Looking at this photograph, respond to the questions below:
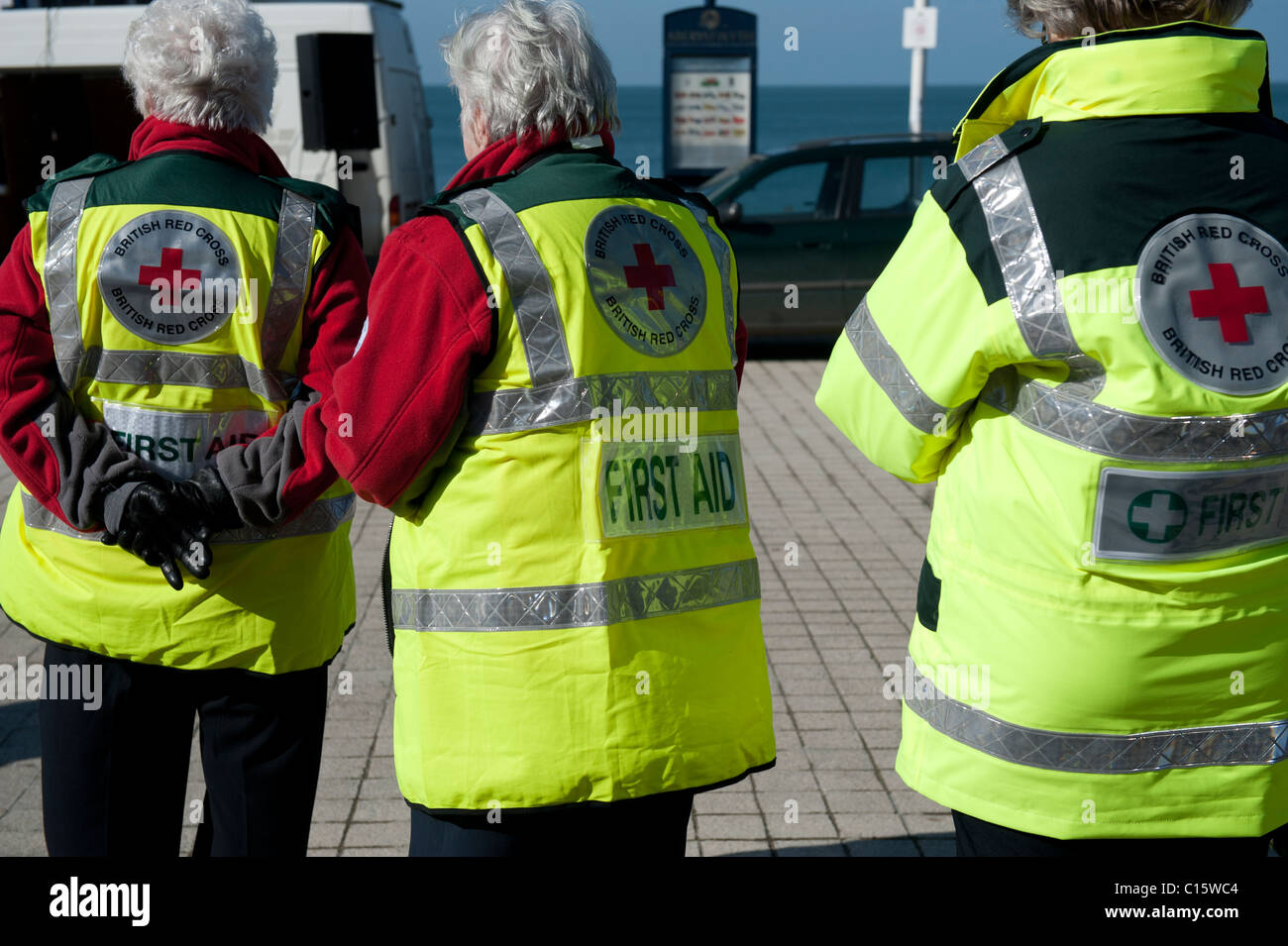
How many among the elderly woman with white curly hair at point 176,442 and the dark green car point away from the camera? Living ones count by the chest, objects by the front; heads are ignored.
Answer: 1

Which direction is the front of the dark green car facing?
to the viewer's left

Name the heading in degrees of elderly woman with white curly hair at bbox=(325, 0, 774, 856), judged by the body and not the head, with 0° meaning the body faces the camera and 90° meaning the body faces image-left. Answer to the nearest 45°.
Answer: approximately 135°

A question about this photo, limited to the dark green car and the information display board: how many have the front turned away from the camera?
0

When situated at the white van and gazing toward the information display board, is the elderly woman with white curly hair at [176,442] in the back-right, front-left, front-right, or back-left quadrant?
back-right

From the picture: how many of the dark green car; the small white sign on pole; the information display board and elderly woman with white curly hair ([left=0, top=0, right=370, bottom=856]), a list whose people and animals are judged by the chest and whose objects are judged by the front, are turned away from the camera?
1

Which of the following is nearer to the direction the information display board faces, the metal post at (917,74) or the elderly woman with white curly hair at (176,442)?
the elderly woman with white curly hair

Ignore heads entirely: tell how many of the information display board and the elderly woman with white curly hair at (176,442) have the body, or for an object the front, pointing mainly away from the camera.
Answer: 1

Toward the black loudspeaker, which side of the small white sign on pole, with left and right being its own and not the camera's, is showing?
front

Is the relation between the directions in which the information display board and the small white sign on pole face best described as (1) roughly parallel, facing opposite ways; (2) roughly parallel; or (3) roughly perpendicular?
roughly parallel

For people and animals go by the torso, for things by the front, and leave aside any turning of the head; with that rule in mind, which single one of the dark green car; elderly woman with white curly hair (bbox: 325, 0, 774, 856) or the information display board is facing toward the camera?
the information display board

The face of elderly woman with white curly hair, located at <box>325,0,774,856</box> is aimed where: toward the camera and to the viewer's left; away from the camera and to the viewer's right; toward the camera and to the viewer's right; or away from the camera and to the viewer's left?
away from the camera and to the viewer's left

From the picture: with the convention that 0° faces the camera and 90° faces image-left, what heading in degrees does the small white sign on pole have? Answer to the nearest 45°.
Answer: approximately 0°

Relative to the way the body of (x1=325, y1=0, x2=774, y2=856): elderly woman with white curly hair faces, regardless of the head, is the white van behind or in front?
in front

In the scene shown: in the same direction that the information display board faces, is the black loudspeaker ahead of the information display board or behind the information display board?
ahead

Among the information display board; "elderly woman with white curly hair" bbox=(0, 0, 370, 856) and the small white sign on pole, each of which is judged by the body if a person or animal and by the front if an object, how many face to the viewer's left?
0

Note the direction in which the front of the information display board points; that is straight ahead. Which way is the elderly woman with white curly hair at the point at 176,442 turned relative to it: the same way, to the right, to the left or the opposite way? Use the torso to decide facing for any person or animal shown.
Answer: the opposite way

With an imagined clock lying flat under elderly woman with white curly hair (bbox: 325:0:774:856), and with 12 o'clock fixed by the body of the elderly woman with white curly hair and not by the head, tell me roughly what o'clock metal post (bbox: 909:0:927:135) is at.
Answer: The metal post is roughly at 2 o'clock from the elderly woman with white curly hair.

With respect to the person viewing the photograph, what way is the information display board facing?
facing the viewer

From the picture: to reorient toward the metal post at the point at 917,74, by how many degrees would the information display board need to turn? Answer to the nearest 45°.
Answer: approximately 45° to its left

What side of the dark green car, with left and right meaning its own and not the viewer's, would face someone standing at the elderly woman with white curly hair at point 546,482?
left
